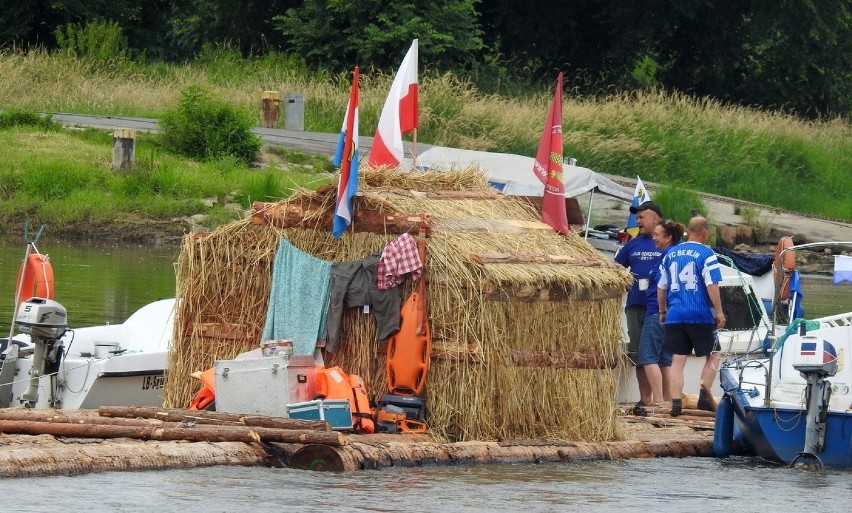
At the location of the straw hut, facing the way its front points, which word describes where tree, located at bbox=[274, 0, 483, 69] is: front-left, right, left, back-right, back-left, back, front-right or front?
back-right

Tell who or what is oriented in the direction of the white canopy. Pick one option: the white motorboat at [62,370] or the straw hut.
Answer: the white motorboat

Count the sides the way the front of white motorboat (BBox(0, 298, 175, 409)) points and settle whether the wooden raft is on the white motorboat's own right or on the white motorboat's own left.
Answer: on the white motorboat's own right

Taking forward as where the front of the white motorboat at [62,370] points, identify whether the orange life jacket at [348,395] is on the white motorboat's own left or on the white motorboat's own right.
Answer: on the white motorboat's own right

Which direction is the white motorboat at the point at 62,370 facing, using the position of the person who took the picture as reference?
facing away from the viewer and to the right of the viewer

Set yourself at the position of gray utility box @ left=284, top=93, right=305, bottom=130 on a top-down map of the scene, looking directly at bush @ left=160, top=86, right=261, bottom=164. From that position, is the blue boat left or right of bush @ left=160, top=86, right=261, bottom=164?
left

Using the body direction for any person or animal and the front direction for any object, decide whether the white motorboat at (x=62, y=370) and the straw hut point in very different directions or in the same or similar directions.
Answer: very different directions

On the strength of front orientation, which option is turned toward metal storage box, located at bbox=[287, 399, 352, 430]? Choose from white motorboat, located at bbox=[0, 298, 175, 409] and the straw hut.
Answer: the straw hut
